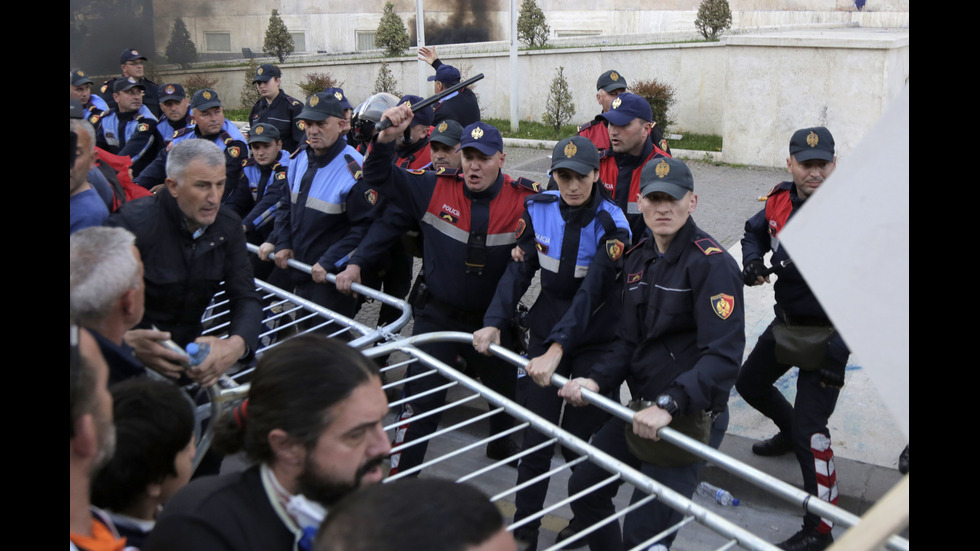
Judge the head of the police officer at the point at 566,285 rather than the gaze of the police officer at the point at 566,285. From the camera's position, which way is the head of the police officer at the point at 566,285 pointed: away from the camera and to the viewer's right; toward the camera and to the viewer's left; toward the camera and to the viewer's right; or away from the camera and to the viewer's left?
toward the camera and to the viewer's left

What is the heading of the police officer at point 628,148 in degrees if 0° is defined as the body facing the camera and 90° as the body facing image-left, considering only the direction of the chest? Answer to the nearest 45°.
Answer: approximately 45°

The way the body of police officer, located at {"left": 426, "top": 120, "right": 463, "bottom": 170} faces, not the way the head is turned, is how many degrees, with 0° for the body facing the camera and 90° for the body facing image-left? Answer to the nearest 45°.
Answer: approximately 45°

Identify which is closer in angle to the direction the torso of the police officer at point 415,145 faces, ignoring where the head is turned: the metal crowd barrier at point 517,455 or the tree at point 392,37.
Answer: the metal crowd barrier

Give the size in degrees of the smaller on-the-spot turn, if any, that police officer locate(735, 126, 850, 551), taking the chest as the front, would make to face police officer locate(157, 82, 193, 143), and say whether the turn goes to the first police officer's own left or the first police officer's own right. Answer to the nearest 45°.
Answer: approximately 90° to the first police officer's own right

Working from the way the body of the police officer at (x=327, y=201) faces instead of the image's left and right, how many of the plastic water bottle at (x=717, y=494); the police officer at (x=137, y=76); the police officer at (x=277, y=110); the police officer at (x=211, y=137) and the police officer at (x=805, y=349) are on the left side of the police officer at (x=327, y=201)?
2

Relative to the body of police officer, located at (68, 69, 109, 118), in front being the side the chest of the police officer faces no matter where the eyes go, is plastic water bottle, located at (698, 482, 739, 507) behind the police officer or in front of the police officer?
in front

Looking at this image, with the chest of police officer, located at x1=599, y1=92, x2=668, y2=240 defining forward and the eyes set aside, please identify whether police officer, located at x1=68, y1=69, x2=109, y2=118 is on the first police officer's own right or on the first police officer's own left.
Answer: on the first police officer's own right

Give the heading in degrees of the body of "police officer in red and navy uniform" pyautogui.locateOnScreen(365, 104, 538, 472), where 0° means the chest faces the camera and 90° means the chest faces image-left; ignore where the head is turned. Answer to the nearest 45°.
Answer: approximately 0°

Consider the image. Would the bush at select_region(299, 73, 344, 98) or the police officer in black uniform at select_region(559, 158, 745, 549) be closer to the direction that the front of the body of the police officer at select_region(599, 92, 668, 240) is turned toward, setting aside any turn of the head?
the police officer in black uniform

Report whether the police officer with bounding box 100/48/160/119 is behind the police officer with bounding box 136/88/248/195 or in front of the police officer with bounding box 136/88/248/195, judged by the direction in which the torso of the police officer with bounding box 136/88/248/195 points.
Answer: behind
